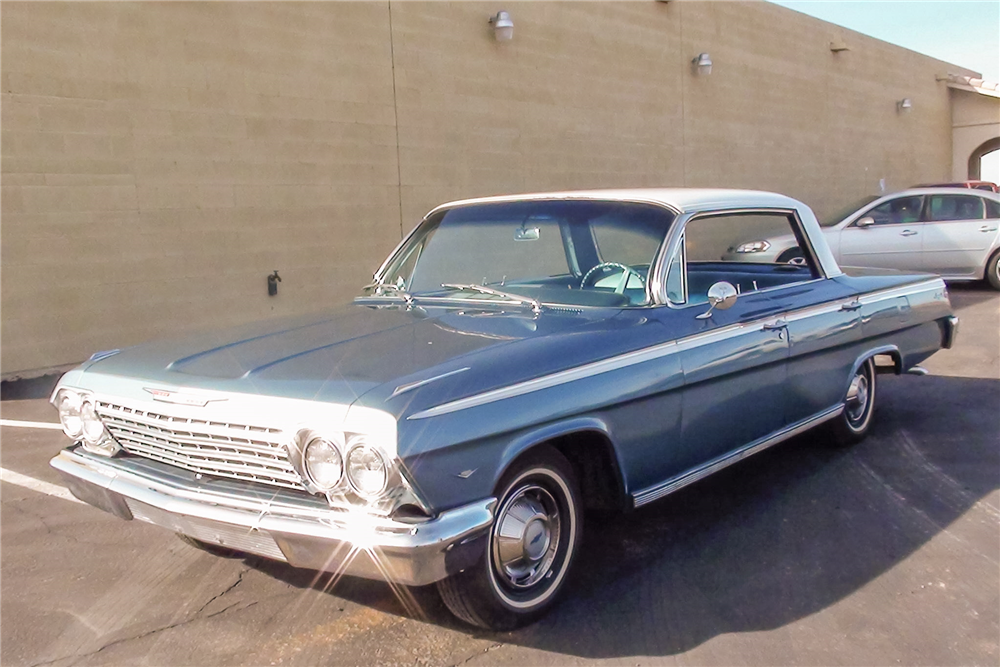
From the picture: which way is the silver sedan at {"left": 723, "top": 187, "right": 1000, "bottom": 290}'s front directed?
to the viewer's left

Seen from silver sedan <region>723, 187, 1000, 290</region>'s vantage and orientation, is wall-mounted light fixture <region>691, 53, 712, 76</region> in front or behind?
in front

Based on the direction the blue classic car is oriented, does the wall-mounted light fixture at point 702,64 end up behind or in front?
behind

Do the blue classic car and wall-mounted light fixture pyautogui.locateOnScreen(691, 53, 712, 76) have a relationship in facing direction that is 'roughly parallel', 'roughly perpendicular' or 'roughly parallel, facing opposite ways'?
roughly perpendicular

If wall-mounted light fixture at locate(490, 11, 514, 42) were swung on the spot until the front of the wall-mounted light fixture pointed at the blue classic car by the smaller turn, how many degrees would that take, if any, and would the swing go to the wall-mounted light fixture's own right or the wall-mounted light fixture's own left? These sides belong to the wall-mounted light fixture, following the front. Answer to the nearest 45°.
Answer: approximately 45° to the wall-mounted light fixture's own right

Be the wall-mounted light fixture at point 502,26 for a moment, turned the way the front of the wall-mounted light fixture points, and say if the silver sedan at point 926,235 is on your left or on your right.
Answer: on your left

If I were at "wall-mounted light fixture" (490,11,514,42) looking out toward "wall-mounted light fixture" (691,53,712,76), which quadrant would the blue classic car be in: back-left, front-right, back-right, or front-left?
back-right

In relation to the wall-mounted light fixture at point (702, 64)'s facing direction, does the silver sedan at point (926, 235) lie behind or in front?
in front

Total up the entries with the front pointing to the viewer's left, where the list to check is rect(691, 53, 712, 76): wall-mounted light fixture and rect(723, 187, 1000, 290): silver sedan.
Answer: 1

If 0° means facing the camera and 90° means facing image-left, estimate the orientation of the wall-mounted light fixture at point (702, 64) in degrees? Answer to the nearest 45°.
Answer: approximately 315°

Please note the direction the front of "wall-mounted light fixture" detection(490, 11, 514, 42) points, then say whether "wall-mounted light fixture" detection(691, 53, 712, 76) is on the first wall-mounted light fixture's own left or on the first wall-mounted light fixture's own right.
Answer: on the first wall-mounted light fixture's own left

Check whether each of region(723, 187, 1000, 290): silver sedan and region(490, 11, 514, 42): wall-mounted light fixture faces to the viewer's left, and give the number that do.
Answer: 1

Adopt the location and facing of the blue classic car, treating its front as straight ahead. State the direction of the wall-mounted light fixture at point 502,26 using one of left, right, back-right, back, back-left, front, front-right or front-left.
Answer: back-right
